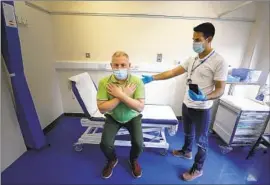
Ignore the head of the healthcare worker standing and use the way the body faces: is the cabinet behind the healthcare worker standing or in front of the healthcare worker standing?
behind

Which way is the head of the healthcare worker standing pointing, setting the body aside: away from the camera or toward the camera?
toward the camera

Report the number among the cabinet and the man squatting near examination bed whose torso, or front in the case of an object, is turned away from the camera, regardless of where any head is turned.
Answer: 0

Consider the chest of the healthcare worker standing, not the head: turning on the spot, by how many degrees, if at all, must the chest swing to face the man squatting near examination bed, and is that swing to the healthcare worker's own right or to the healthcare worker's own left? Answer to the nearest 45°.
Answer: approximately 45° to the healthcare worker's own right

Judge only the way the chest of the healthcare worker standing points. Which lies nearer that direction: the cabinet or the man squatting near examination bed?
the man squatting near examination bed

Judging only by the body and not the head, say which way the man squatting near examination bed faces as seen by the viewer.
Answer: toward the camera

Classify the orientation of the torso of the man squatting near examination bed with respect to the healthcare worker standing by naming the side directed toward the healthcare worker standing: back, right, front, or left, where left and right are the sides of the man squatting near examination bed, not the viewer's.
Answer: left

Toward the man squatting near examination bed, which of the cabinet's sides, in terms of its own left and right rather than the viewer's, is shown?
right

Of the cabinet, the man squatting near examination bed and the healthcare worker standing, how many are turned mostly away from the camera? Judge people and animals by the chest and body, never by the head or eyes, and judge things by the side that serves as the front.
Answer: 0

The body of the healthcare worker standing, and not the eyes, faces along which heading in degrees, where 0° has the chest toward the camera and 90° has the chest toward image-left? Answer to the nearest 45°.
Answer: approximately 45°

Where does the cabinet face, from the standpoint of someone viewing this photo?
facing the viewer and to the right of the viewer

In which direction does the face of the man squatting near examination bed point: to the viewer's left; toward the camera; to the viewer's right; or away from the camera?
toward the camera

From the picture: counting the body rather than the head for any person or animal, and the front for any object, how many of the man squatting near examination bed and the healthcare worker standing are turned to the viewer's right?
0

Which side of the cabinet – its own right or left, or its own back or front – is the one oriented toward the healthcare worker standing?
right
